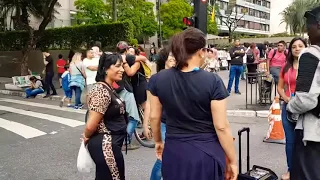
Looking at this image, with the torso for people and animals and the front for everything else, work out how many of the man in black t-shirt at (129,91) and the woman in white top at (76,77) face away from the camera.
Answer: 1

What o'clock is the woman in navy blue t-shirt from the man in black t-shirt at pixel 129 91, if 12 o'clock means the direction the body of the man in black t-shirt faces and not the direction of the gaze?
The woman in navy blue t-shirt is roughly at 3 o'clock from the man in black t-shirt.

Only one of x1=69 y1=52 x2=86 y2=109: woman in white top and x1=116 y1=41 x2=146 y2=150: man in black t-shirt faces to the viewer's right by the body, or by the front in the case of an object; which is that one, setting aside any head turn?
the man in black t-shirt

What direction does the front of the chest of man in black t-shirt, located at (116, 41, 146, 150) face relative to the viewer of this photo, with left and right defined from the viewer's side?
facing to the right of the viewer
